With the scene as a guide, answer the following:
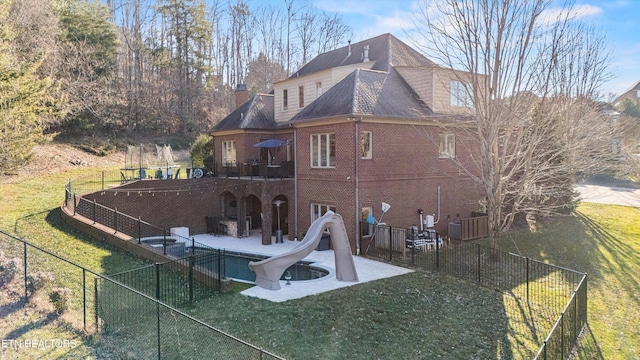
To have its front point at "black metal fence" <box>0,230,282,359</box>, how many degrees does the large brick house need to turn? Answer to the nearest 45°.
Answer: approximately 180°

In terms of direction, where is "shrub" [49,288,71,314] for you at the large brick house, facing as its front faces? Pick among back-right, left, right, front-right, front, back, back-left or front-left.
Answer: back

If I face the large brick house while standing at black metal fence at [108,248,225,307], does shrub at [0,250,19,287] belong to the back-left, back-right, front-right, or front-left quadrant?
back-left

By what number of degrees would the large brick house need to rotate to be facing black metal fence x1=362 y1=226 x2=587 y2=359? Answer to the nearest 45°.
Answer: approximately 90° to its right

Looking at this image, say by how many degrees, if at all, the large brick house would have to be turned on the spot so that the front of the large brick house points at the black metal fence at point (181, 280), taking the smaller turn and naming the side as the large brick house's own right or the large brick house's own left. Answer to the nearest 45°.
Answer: approximately 180°

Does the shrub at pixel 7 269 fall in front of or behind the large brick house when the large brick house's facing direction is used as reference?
behind

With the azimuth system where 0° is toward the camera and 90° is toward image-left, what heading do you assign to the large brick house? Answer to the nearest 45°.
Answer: approximately 225°
